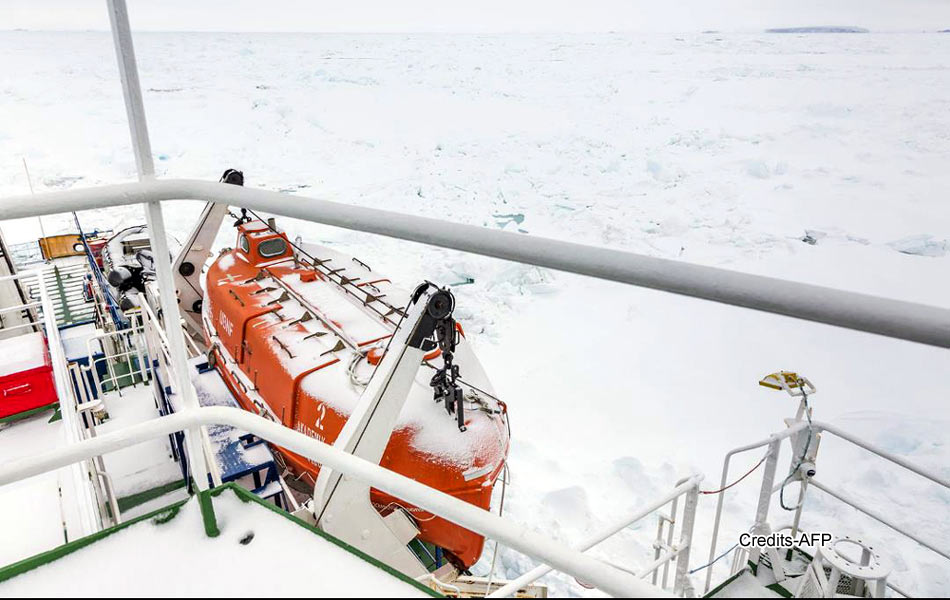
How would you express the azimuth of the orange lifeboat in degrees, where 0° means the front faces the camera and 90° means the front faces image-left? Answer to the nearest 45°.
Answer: approximately 315°

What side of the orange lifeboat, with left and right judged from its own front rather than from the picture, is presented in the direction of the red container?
right
